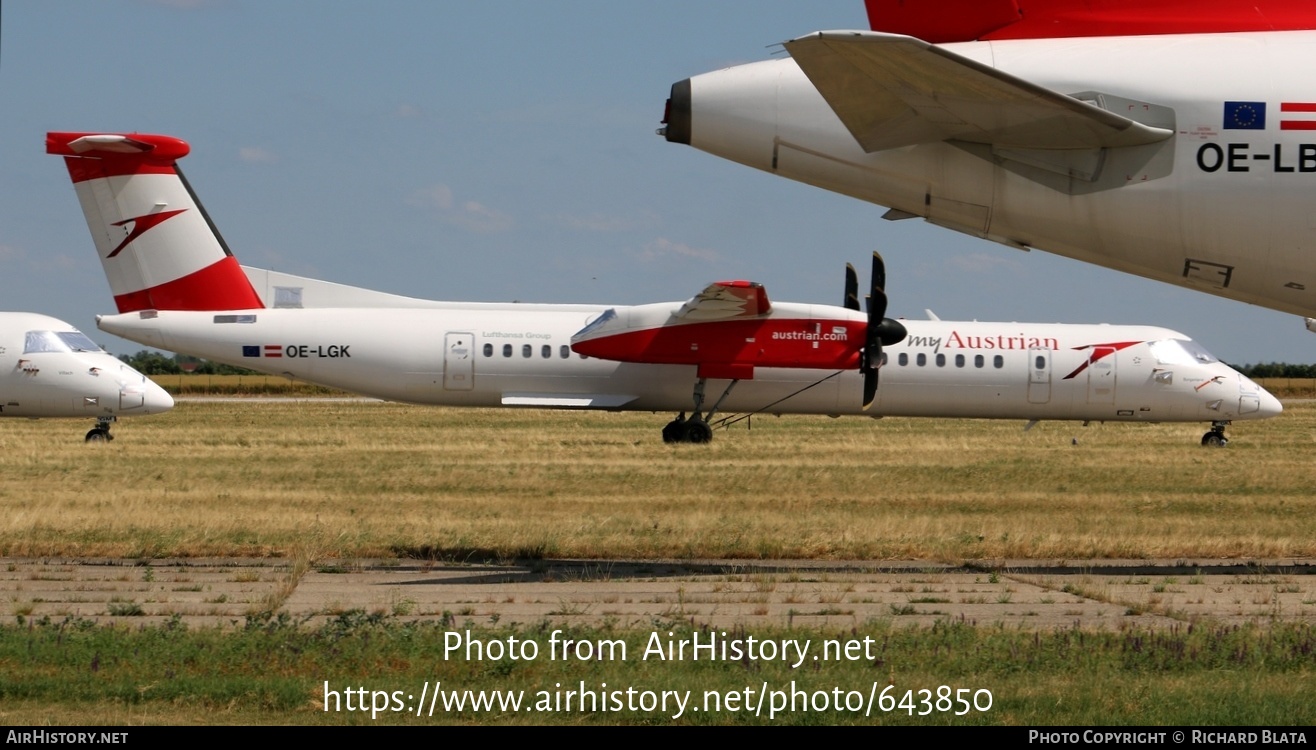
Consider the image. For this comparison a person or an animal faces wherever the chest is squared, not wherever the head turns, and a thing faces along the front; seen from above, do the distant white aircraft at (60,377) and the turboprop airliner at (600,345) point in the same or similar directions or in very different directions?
same or similar directions

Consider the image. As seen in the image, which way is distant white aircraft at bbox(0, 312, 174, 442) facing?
to the viewer's right

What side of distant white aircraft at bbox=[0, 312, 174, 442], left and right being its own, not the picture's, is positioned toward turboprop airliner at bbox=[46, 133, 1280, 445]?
front

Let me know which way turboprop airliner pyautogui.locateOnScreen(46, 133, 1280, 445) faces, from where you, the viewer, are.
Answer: facing to the right of the viewer

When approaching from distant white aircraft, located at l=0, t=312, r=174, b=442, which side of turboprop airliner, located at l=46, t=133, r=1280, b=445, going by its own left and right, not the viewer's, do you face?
back

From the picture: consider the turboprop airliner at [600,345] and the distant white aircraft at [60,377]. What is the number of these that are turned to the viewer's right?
2
